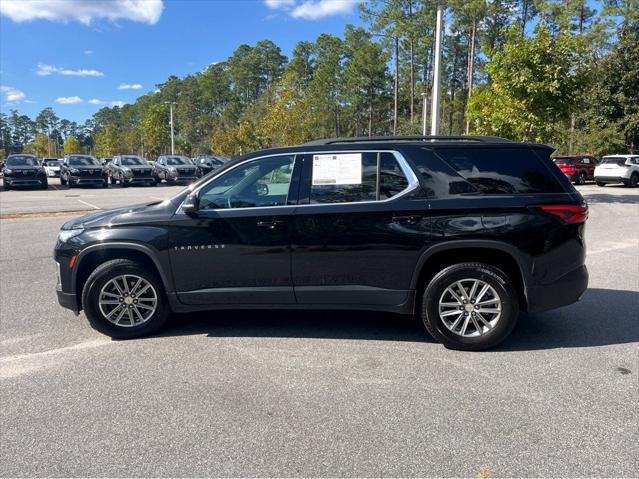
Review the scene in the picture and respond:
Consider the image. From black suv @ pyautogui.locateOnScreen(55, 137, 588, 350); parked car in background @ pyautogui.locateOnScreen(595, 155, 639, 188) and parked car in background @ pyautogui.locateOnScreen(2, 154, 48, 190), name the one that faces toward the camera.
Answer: parked car in background @ pyautogui.locateOnScreen(2, 154, 48, 190)

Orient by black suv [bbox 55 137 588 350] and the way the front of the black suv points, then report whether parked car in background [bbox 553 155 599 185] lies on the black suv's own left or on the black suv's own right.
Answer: on the black suv's own right

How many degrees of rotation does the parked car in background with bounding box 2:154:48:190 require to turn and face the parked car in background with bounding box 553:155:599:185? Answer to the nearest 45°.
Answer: approximately 45° to its left

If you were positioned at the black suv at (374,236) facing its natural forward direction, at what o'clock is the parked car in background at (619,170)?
The parked car in background is roughly at 4 o'clock from the black suv.

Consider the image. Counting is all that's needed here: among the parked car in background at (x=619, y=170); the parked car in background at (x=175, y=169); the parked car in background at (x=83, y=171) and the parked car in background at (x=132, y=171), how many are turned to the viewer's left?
0

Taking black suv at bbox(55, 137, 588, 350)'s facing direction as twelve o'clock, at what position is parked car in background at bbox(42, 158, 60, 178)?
The parked car in background is roughly at 2 o'clock from the black suv.

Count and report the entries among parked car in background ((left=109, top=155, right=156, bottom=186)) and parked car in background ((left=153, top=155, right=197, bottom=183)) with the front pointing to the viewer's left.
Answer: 0

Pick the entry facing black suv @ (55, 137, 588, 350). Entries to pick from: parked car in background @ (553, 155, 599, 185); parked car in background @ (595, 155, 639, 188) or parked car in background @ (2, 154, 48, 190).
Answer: parked car in background @ (2, 154, 48, 190)

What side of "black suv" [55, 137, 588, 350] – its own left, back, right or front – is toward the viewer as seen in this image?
left

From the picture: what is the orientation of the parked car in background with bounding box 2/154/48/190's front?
toward the camera

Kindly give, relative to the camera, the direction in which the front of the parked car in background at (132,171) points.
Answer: facing the viewer and to the right of the viewer

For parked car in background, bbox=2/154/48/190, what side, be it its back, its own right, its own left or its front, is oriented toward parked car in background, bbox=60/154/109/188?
left

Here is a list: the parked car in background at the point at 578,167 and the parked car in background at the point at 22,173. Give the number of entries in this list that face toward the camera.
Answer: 1

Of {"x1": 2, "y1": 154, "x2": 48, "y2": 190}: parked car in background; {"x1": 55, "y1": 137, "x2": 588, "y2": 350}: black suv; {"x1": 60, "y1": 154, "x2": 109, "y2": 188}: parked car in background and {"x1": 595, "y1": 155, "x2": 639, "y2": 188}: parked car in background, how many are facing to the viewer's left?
1

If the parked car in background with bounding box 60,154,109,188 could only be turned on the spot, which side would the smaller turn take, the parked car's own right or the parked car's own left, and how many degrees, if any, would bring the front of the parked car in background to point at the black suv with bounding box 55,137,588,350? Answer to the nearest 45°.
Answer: approximately 45° to the parked car's own right
